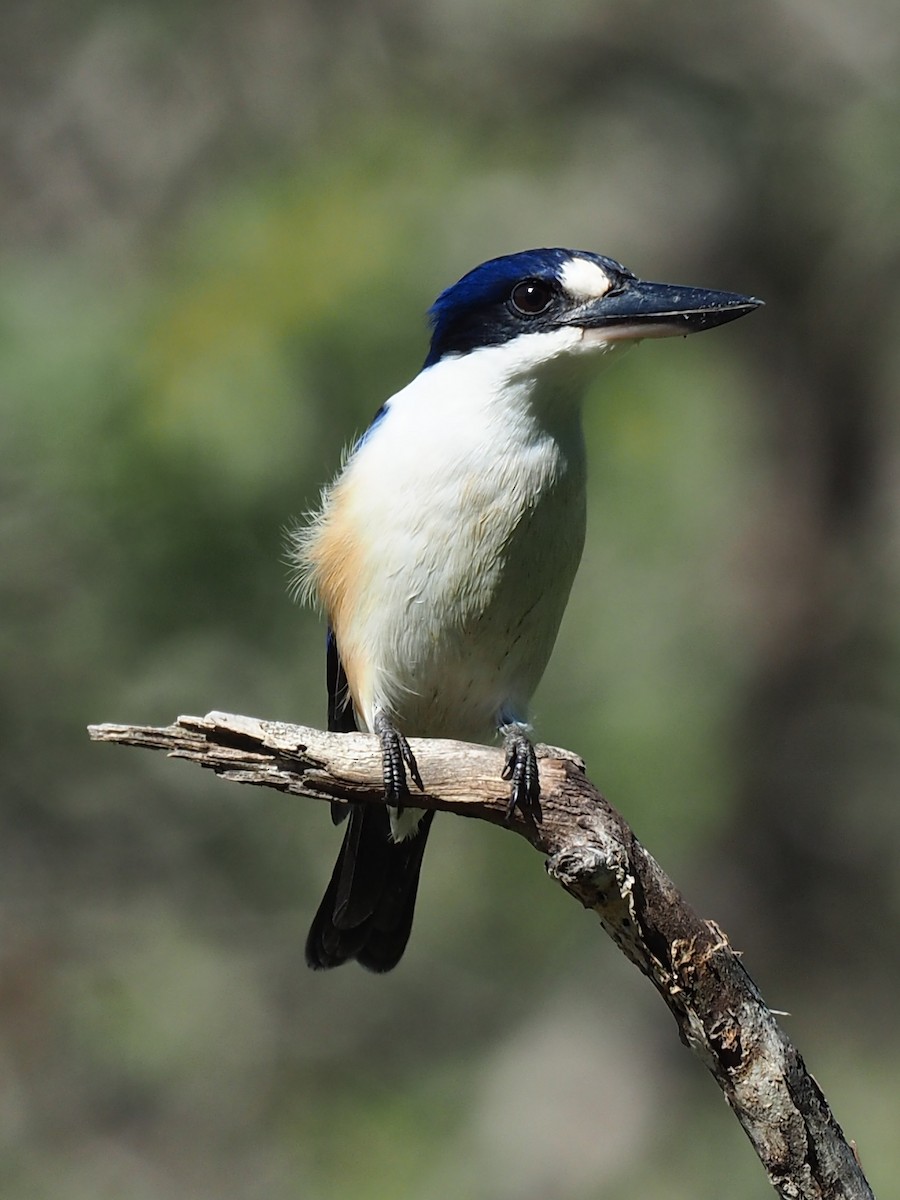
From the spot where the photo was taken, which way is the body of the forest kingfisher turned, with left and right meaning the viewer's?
facing the viewer and to the right of the viewer
